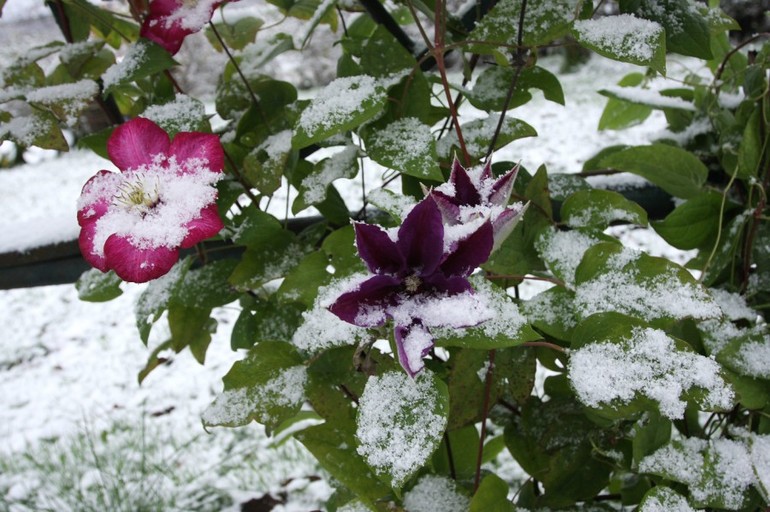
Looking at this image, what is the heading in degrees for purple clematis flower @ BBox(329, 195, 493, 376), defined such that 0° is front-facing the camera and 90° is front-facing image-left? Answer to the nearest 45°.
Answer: approximately 0°

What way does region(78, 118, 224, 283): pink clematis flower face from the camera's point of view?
toward the camera
